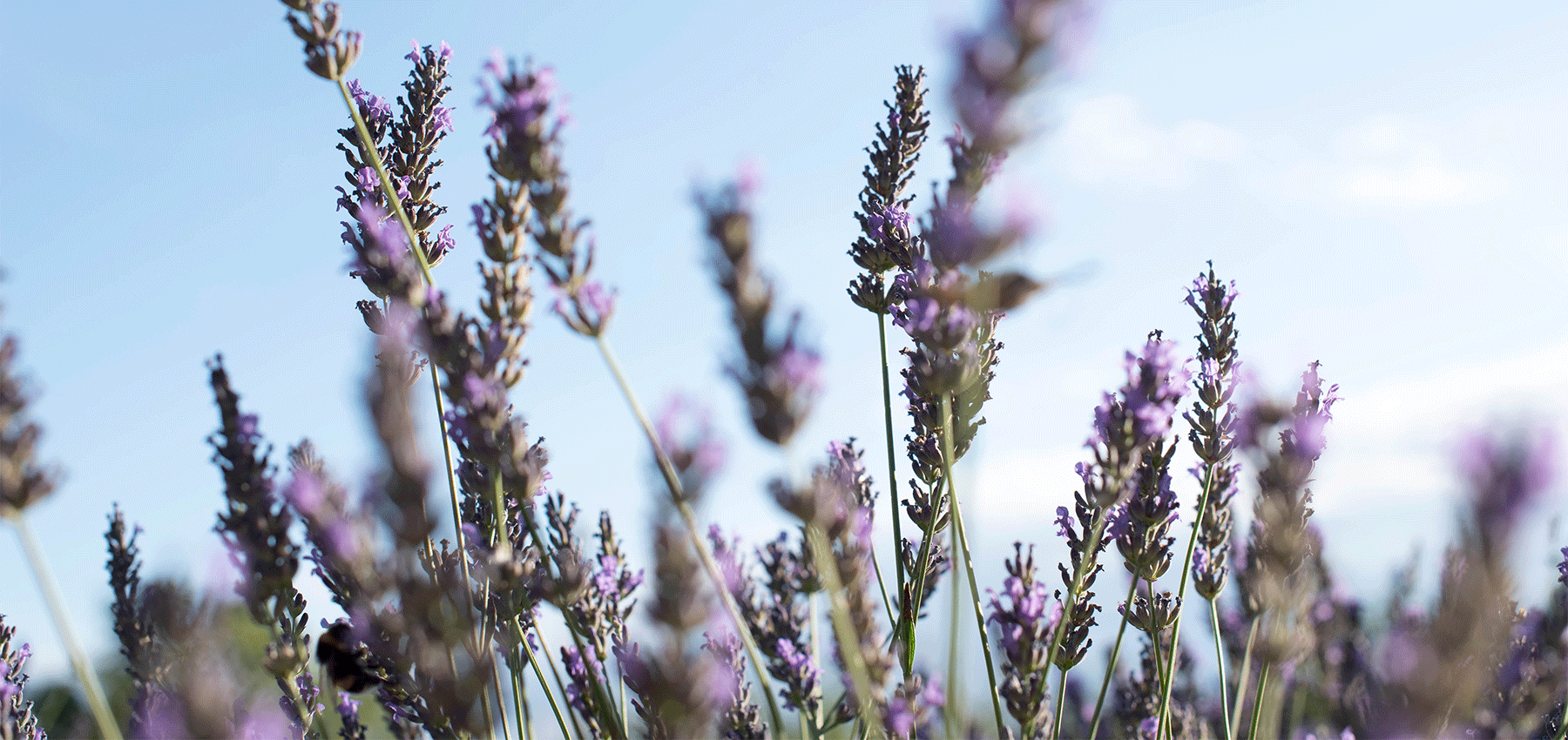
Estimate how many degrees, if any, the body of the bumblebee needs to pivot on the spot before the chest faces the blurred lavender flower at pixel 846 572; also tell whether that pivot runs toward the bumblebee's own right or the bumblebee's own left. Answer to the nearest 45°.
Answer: approximately 45° to the bumblebee's own right

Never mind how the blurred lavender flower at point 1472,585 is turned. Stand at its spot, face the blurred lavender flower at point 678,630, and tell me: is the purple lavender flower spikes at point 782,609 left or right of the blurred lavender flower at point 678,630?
right

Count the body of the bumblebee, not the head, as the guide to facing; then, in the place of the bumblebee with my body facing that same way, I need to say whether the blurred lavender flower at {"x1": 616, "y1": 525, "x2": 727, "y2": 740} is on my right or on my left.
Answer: on my right

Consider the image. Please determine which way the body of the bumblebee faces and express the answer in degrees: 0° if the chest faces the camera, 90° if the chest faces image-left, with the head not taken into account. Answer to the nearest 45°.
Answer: approximately 270°
